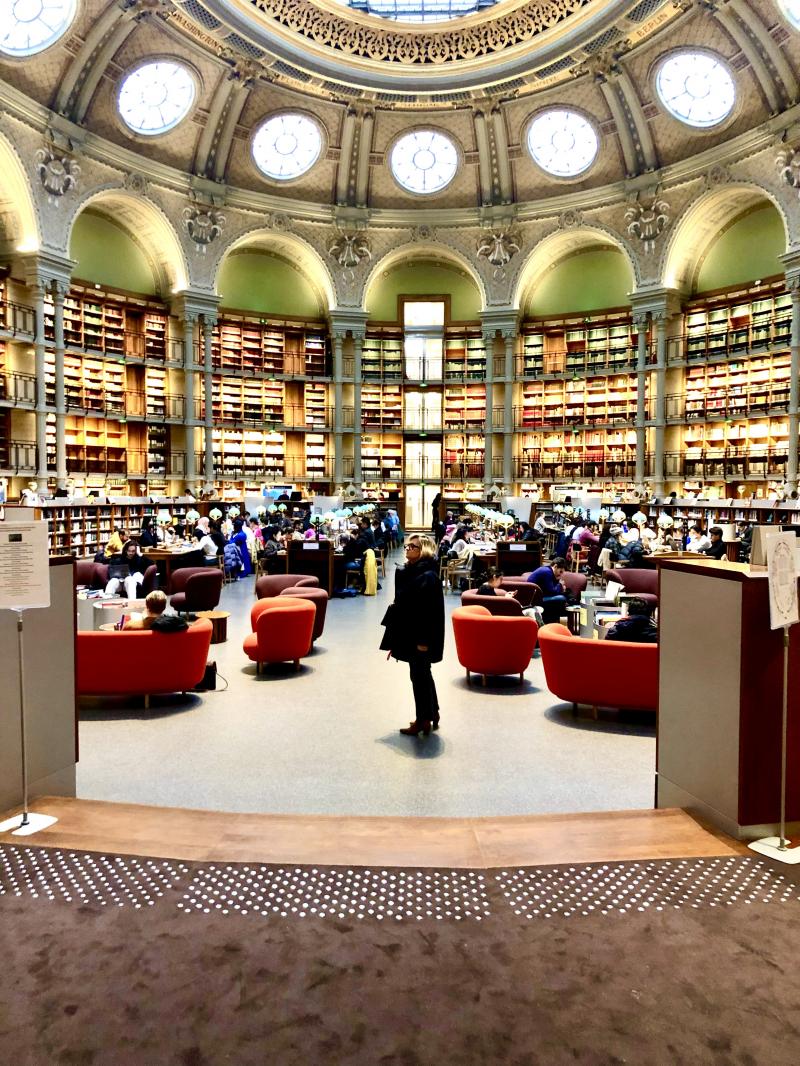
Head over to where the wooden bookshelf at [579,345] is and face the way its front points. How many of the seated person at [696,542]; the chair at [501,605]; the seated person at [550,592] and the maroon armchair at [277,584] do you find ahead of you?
4

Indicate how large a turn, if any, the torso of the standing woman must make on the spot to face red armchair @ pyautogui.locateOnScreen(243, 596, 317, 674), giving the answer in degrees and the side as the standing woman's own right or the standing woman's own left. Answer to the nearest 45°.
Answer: approximately 45° to the standing woman's own right

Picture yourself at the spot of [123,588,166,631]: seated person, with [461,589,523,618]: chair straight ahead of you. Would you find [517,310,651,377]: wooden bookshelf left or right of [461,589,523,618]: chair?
left

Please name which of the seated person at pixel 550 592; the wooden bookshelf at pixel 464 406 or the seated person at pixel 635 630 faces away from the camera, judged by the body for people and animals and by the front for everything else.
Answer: the seated person at pixel 635 630

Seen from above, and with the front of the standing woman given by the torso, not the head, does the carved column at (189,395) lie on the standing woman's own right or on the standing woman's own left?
on the standing woman's own right

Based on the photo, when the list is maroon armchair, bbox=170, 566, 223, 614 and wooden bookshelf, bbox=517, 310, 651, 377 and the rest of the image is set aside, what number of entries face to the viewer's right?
0

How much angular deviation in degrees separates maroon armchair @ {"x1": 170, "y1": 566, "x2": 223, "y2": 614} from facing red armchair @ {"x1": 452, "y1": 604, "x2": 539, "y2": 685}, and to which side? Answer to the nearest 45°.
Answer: approximately 90° to its left

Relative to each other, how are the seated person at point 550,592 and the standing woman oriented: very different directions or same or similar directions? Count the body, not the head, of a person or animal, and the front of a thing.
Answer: very different directions

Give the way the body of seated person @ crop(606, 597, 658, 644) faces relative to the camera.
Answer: away from the camera
